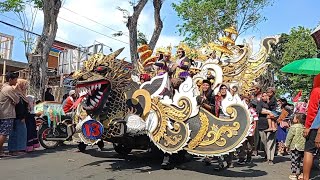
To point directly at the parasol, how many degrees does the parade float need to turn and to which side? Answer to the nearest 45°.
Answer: approximately 135° to its left

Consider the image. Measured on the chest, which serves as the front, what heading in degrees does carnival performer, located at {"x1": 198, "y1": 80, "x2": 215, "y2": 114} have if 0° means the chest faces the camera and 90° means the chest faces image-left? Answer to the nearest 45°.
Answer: approximately 45°

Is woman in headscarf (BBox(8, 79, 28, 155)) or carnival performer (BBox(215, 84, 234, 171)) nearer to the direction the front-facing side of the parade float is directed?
the woman in headscarf

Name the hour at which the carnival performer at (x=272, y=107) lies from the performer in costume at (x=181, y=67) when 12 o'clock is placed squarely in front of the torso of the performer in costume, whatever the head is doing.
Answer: The carnival performer is roughly at 7 o'clock from the performer in costume.

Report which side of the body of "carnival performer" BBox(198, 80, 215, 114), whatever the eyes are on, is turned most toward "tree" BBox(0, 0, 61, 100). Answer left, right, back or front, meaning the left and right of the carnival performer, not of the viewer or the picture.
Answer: right

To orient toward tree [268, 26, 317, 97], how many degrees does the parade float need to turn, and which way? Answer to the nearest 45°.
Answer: approximately 180°
